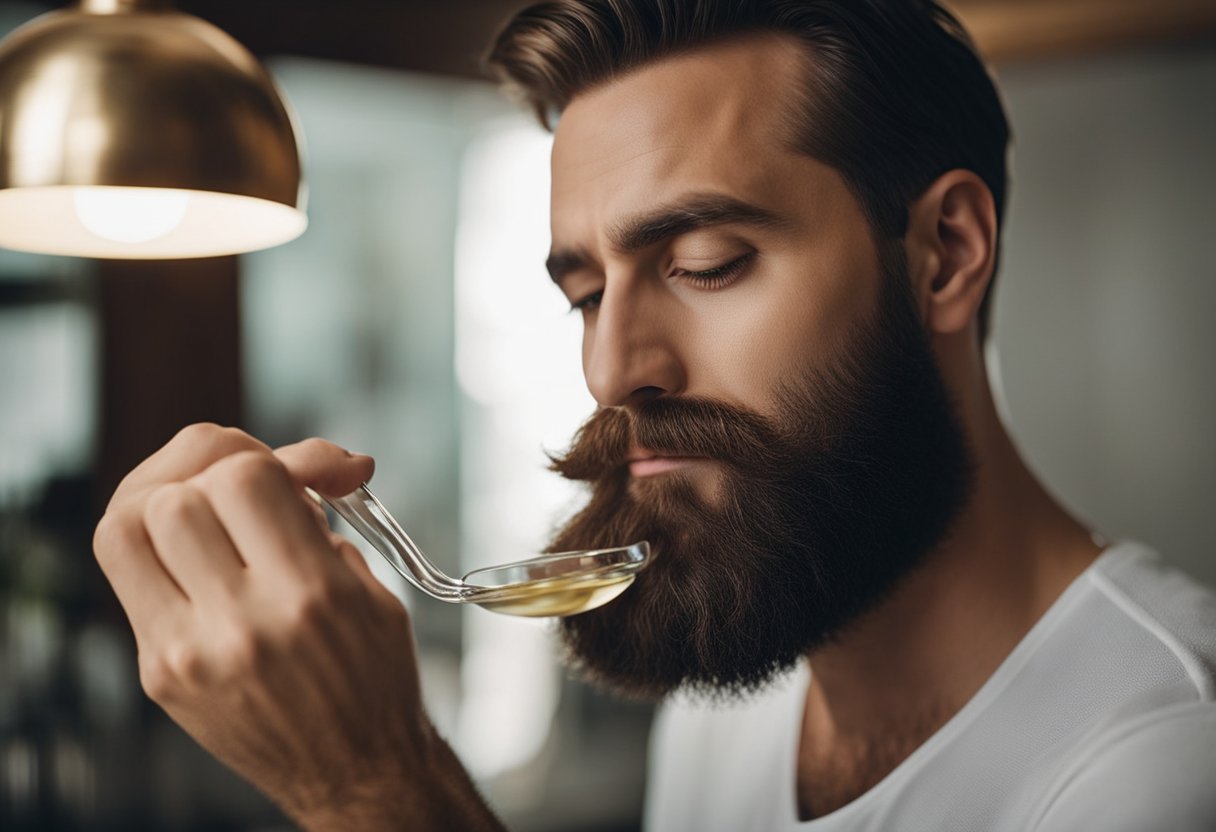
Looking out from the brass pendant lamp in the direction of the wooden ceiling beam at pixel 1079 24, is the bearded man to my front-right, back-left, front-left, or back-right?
front-right

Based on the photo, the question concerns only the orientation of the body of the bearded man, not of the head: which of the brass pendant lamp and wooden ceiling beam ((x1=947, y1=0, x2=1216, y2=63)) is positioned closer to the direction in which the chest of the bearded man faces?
the brass pendant lamp

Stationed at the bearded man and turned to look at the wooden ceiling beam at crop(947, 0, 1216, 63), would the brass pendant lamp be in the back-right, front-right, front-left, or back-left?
front-left

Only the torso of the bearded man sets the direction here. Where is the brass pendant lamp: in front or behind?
in front

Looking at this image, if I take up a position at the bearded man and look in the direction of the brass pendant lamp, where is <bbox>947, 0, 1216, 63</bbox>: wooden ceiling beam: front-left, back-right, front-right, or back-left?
front-right

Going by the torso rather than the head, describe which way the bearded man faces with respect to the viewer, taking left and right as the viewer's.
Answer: facing the viewer and to the left of the viewer

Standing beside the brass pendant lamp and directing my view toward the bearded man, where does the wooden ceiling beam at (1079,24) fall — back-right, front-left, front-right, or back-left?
front-left

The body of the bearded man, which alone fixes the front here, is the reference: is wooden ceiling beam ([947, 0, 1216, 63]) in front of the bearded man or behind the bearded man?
behind
